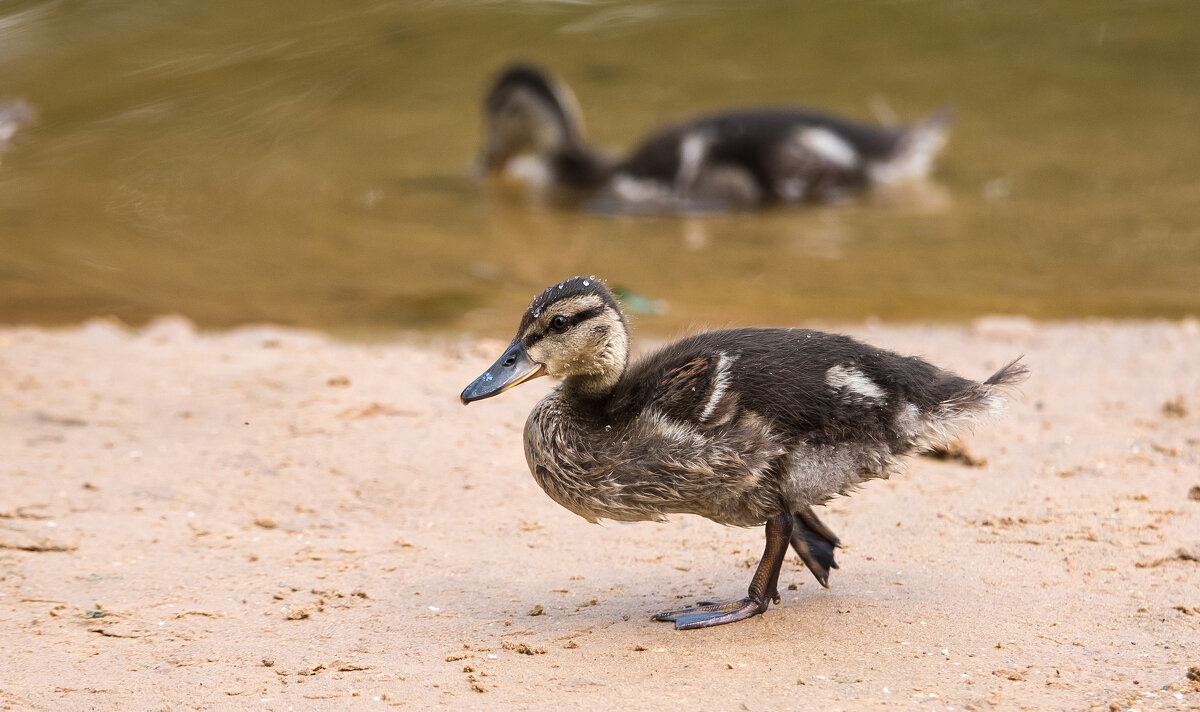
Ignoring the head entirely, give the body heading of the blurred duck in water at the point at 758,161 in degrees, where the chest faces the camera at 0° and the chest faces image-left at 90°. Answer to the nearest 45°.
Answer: approximately 90°

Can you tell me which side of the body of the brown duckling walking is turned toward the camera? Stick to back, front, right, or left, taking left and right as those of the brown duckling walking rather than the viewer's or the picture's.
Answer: left

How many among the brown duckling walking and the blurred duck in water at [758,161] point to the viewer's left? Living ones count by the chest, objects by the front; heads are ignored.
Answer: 2

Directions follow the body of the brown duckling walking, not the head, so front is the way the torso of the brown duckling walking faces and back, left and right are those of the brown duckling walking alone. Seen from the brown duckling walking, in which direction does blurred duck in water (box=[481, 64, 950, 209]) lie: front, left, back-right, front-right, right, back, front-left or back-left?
right

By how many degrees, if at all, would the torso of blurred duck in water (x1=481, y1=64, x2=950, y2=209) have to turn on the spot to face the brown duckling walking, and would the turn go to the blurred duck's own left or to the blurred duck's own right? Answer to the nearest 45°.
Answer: approximately 90° to the blurred duck's own left

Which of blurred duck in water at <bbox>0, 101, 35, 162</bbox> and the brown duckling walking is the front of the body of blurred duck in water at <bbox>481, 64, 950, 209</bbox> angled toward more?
the blurred duck in water

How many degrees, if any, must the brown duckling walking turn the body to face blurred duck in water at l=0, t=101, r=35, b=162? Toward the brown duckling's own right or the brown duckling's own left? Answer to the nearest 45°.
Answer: approximately 45° to the brown duckling's own right

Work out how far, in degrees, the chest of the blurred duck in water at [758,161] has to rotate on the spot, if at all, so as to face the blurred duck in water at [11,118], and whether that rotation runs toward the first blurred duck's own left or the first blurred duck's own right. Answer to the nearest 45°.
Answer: approximately 45° to the first blurred duck's own left
